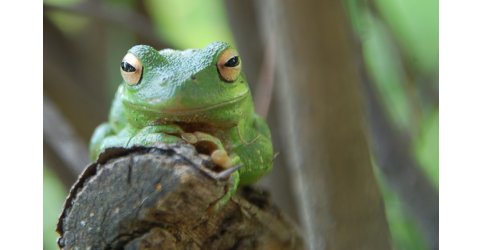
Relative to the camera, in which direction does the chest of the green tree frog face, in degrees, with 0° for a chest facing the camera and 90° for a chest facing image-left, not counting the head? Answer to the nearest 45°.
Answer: approximately 0°
